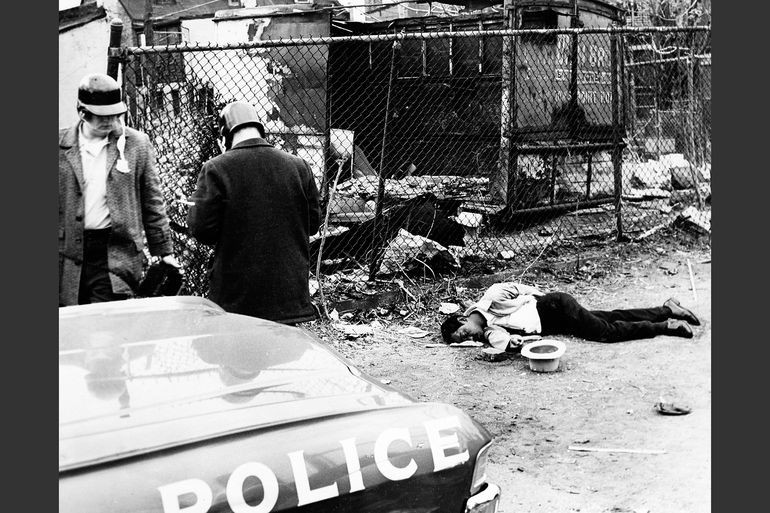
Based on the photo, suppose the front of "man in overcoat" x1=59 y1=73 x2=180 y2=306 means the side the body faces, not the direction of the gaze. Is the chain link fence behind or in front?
behind

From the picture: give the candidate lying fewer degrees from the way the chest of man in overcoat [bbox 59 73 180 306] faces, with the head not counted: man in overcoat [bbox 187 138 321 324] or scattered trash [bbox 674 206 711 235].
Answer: the man in overcoat

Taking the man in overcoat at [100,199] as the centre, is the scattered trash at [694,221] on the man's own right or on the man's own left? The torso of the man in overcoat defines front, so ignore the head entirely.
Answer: on the man's own left

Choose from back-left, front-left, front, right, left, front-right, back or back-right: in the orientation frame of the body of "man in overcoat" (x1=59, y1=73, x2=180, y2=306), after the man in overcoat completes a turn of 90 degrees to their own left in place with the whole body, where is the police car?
right

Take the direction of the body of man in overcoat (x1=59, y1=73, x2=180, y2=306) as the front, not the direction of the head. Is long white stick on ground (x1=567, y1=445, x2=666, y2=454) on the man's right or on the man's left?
on the man's left

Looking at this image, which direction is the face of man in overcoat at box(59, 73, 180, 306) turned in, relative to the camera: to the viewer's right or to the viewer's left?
to the viewer's right

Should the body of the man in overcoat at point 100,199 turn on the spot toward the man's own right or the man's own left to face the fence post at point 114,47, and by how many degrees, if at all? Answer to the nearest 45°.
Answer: approximately 180°

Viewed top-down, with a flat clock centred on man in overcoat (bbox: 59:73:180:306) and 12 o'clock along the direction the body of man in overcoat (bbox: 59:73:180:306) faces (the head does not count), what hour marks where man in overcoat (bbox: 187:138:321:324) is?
man in overcoat (bbox: 187:138:321:324) is roughly at 10 o'clock from man in overcoat (bbox: 59:73:180:306).

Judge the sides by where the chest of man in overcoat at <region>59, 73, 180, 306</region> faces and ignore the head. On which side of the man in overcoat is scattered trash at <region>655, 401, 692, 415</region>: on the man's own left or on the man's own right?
on the man's own left

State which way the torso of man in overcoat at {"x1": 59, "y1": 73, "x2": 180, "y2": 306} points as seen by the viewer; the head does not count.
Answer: toward the camera
